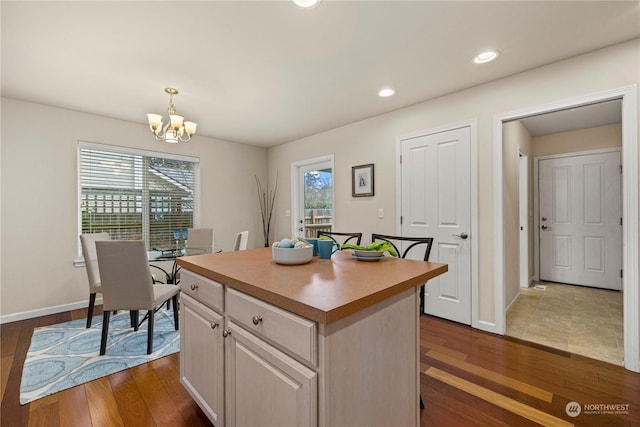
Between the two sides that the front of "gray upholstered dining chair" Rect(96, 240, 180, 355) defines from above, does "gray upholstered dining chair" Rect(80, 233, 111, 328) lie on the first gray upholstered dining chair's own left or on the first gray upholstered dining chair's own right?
on the first gray upholstered dining chair's own left

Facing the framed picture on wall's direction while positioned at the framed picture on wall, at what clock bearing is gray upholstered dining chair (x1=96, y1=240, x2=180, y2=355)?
The gray upholstered dining chair is roughly at 12 o'clock from the framed picture on wall.

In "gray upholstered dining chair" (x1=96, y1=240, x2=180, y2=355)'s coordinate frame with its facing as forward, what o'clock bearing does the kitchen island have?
The kitchen island is roughly at 4 o'clock from the gray upholstered dining chair.

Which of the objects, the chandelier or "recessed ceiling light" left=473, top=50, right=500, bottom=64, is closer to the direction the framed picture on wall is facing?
the chandelier

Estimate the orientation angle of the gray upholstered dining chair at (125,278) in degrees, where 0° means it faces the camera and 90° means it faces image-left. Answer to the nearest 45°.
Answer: approximately 225°

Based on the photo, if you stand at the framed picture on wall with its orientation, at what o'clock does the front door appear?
The front door is roughly at 7 o'clock from the framed picture on wall.

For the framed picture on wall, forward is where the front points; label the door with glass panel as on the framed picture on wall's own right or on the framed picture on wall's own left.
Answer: on the framed picture on wall's own right

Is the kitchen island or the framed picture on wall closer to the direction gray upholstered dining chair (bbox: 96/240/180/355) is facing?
the framed picture on wall

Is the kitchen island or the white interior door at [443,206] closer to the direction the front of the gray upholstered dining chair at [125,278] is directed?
the white interior door

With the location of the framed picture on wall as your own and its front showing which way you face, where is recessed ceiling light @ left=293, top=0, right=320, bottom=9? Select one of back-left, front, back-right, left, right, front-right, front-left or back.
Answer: front-left

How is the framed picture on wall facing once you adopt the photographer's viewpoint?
facing the viewer and to the left of the viewer

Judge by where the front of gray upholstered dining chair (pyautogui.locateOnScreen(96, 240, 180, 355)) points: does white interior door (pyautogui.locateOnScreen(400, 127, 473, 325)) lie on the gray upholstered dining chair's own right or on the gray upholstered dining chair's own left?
on the gray upholstered dining chair's own right

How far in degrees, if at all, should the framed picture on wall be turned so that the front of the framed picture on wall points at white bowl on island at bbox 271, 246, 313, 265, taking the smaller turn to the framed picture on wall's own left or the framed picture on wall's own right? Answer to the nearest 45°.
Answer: approximately 45° to the framed picture on wall's own left

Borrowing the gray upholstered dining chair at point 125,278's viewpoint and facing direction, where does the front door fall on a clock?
The front door is roughly at 2 o'clock from the gray upholstered dining chair.
